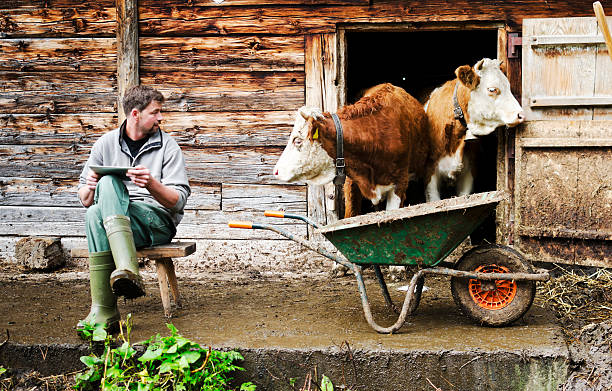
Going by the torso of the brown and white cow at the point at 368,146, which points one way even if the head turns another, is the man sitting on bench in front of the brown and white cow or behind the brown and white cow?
in front

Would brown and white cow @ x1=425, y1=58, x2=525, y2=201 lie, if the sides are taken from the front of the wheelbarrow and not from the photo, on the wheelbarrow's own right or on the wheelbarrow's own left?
on the wheelbarrow's own left

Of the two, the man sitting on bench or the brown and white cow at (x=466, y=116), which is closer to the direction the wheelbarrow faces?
the brown and white cow

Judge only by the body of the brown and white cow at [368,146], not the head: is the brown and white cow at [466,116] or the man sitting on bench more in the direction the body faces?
the man sitting on bench

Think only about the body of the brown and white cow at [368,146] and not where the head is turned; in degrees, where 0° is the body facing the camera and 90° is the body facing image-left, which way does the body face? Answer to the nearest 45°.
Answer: approximately 45°

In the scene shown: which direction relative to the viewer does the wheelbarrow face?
to the viewer's right

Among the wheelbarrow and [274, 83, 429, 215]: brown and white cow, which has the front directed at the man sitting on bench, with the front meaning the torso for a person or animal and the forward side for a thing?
the brown and white cow

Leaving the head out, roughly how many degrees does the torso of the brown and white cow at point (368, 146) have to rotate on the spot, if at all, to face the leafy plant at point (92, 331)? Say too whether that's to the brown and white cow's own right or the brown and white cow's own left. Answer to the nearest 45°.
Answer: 0° — it already faces it
